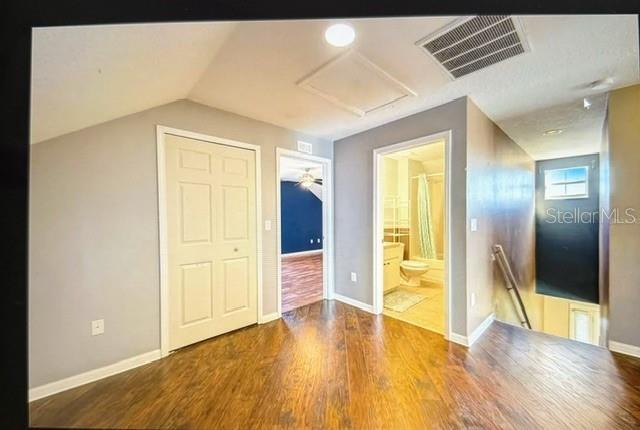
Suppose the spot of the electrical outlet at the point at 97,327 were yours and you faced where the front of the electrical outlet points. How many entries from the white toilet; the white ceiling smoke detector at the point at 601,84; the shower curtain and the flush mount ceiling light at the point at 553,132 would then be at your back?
0

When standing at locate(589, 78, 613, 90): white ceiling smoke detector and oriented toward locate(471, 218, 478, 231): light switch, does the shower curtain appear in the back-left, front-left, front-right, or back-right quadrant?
front-right

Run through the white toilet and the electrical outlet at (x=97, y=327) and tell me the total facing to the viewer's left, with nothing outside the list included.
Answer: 0

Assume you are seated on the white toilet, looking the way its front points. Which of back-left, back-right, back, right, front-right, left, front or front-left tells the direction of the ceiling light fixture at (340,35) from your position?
front-right

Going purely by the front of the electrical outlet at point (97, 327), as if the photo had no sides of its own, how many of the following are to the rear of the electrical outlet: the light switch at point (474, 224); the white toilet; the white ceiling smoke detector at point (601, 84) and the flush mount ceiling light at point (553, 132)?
0

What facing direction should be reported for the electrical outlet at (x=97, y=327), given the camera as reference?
facing the viewer and to the right of the viewer
